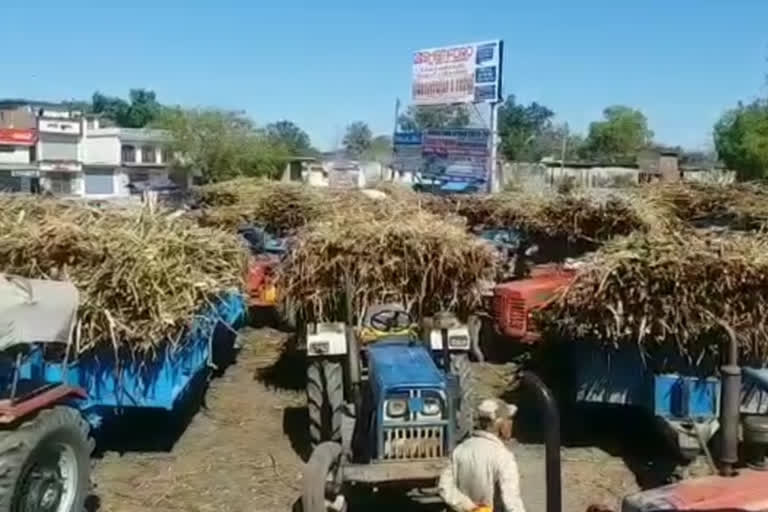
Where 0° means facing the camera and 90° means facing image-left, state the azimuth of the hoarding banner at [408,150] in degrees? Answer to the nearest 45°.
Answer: approximately 0°

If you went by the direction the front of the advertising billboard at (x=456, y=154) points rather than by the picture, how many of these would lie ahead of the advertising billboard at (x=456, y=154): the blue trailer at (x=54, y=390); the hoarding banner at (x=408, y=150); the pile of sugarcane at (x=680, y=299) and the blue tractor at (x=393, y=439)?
3

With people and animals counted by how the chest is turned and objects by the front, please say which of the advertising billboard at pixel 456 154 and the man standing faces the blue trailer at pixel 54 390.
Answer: the advertising billboard

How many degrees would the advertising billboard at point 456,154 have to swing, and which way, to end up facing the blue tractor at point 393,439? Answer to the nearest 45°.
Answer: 0° — it already faces it

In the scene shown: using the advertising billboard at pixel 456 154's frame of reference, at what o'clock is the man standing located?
The man standing is roughly at 12 o'clock from the advertising billboard.

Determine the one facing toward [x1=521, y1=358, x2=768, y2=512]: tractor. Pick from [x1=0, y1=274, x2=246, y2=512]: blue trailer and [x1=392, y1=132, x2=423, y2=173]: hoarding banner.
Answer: the hoarding banner

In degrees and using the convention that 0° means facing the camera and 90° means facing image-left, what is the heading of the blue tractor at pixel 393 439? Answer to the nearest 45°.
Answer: approximately 0°

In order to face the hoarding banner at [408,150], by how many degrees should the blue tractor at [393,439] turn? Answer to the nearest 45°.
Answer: approximately 180°

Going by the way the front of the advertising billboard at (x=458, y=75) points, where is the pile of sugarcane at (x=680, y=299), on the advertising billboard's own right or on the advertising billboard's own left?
on the advertising billboard's own left
